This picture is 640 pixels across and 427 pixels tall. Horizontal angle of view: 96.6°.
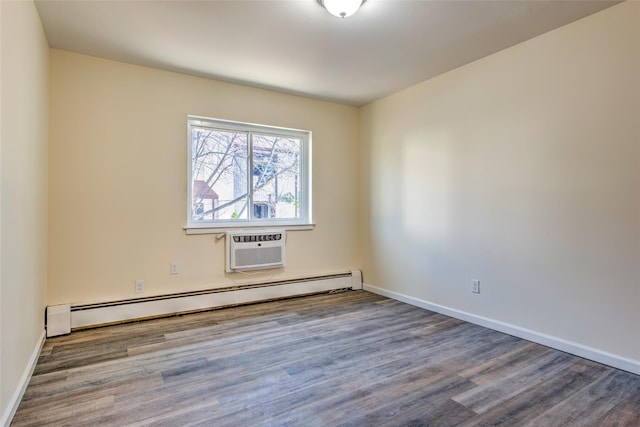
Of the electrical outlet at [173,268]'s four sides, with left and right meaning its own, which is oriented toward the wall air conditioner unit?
left

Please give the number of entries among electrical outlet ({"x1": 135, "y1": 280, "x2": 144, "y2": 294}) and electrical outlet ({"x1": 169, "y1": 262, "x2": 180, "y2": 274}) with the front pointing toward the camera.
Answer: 2

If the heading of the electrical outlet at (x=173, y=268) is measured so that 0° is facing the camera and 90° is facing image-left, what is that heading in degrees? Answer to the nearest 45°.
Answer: approximately 0°

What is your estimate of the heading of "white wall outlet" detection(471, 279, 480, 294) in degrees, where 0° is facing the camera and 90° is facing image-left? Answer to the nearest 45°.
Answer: approximately 45°

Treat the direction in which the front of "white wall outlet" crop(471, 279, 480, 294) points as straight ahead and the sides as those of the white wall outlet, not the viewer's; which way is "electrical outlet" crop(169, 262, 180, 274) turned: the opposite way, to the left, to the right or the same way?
to the left

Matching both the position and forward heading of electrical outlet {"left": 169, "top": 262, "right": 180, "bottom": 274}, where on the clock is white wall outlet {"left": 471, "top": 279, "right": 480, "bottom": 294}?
The white wall outlet is roughly at 10 o'clock from the electrical outlet.
